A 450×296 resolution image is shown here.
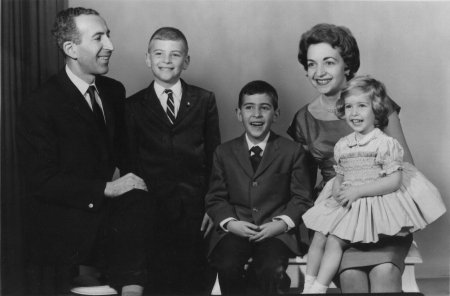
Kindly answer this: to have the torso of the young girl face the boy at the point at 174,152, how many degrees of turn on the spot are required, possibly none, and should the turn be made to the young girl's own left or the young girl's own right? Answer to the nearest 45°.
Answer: approximately 45° to the young girl's own right

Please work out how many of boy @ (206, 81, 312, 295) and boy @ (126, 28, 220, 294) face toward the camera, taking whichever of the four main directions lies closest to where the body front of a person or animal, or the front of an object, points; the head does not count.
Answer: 2

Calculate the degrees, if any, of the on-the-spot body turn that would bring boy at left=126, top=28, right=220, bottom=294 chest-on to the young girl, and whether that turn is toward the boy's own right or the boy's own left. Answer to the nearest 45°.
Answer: approximately 45° to the boy's own left

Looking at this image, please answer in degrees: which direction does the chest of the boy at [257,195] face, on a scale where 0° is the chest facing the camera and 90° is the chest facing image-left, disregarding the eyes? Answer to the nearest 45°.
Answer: approximately 0°

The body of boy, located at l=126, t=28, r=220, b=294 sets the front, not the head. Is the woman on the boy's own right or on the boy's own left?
on the boy's own left

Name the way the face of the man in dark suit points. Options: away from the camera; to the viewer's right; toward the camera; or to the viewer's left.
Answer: to the viewer's right

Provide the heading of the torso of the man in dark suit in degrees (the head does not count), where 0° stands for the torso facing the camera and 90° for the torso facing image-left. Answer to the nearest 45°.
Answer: approximately 315°
